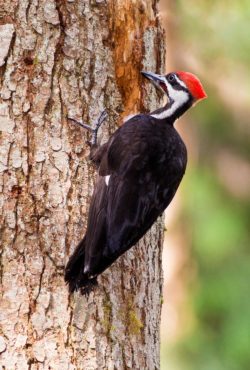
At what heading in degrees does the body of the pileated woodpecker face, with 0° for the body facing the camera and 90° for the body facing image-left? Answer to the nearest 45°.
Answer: approximately 135°
